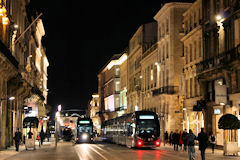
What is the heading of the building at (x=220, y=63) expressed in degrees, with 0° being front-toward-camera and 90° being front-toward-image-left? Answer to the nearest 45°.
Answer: approximately 45°
